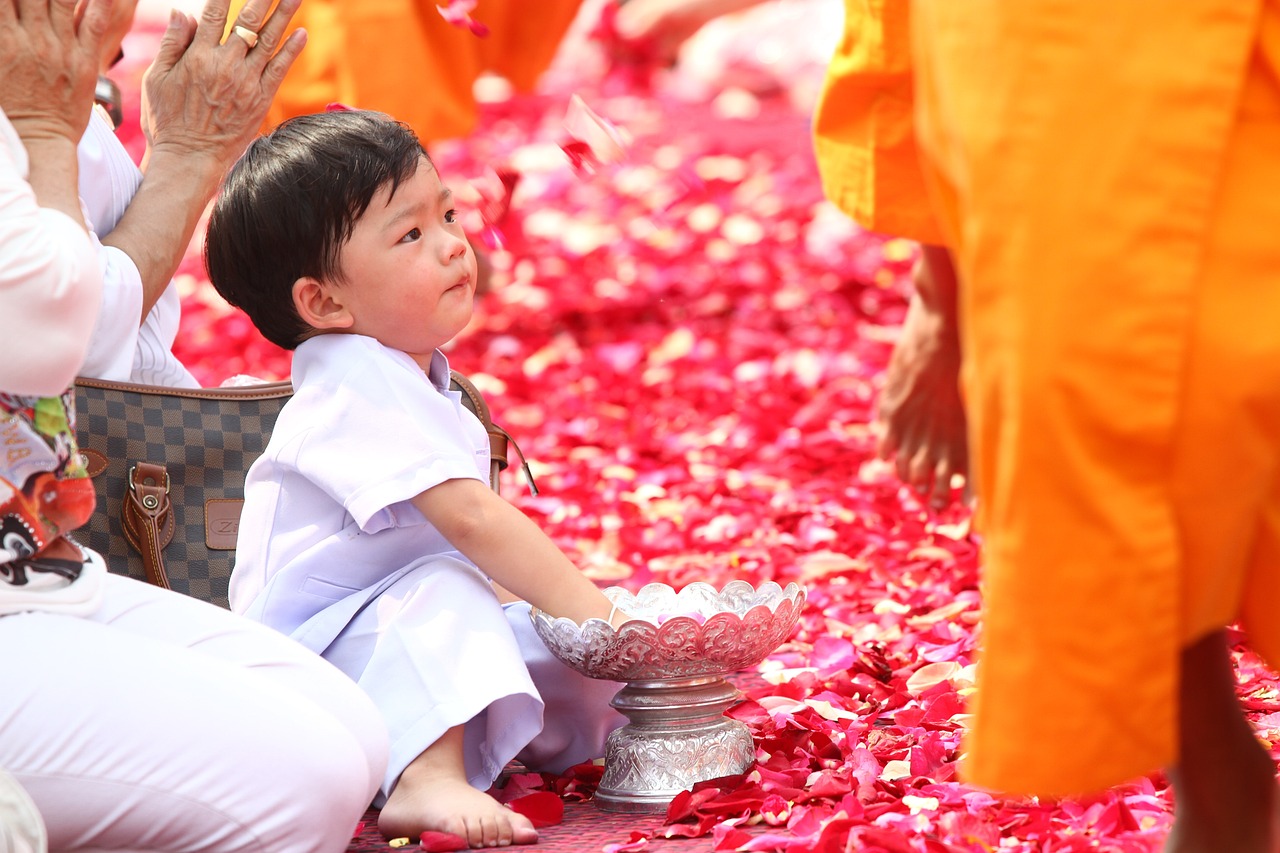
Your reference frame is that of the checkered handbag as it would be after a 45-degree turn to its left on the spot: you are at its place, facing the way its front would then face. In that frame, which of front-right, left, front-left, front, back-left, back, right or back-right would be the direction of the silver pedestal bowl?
front

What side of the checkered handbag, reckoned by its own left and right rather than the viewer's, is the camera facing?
front

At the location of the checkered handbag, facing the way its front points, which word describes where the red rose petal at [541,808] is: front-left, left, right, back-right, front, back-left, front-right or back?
front-left

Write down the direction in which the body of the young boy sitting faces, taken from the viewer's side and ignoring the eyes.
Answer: to the viewer's right
